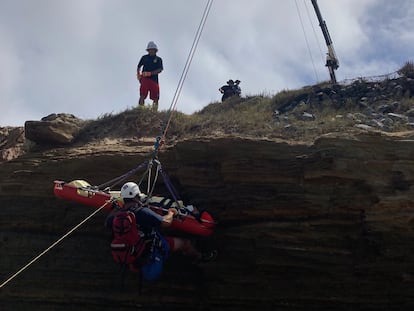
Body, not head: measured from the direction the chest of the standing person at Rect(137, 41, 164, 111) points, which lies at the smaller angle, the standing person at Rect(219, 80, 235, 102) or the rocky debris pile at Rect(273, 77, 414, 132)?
the rocky debris pile

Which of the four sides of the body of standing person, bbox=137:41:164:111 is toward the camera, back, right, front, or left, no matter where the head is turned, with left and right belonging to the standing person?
front

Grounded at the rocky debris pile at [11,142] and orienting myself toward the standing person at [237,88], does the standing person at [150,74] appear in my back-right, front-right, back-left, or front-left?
front-right

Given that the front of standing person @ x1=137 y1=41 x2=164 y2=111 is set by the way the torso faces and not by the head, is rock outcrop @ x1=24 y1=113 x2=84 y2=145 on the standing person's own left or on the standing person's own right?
on the standing person's own right

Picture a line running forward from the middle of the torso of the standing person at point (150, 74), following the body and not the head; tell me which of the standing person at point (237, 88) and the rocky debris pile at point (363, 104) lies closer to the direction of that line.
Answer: the rocky debris pile

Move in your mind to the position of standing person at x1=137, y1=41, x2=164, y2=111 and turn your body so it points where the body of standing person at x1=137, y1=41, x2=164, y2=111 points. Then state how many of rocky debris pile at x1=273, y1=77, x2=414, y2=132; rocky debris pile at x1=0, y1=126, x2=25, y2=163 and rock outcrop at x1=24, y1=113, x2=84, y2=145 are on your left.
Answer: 1

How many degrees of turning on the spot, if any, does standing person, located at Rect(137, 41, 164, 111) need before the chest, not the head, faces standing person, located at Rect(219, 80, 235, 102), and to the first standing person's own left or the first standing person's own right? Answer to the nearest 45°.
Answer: approximately 135° to the first standing person's own left

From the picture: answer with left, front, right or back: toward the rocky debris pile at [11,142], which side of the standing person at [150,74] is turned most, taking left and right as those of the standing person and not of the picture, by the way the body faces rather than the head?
right

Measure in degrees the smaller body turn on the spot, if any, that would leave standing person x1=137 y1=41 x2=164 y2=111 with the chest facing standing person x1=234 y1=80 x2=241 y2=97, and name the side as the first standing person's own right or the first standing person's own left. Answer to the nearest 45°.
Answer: approximately 135° to the first standing person's own left

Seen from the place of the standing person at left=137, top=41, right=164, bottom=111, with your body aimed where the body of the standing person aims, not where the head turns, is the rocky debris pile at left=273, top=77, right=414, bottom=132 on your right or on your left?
on your left

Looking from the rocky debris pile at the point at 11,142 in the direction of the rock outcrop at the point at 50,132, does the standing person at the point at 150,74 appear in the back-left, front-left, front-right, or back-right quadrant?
front-left
